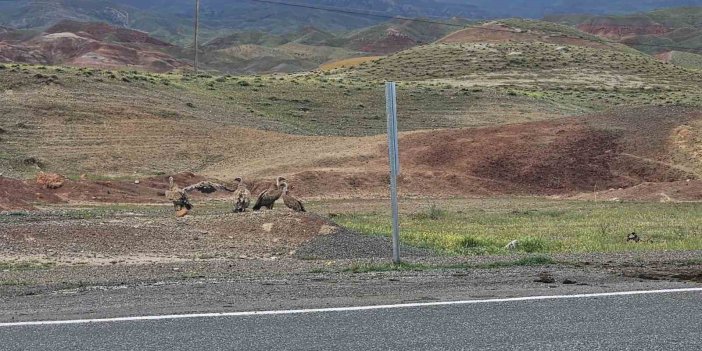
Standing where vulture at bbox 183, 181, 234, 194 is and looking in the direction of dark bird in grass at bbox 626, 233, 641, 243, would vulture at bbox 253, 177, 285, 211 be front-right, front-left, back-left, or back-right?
front-right

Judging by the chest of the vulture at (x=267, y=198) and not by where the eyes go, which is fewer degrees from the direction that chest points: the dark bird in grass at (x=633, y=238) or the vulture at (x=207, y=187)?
the dark bird in grass

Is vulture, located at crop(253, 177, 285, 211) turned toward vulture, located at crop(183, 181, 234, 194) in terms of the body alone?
no

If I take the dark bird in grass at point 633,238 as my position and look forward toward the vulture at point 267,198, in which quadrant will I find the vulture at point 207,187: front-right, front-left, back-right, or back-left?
front-right

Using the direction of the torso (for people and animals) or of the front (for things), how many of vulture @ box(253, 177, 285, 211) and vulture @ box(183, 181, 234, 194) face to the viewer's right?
1

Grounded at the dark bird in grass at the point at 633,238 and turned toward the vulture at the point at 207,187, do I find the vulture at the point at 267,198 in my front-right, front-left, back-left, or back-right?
front-left

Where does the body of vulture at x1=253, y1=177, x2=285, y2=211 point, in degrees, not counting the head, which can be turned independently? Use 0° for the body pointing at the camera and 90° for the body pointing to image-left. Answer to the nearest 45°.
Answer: approximately 270°

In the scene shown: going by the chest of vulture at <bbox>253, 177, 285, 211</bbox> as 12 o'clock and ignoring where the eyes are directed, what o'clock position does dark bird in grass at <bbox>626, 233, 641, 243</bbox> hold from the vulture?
The dark bird in grass is roughly at 1 o'clock from the vulture.

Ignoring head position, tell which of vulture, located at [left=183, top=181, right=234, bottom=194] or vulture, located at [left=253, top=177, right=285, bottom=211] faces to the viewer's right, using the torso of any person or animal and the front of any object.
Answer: vulture, located at [left=253, top=177, right=285, bottom=211]
